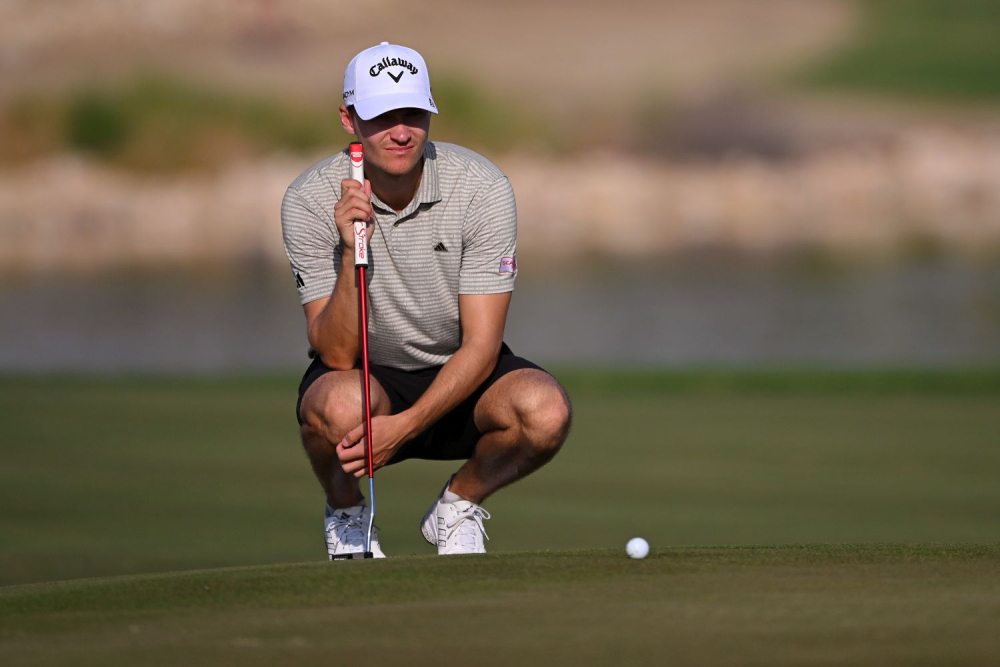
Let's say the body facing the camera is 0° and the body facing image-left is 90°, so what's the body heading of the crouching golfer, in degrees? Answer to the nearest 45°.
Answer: approximately 0°

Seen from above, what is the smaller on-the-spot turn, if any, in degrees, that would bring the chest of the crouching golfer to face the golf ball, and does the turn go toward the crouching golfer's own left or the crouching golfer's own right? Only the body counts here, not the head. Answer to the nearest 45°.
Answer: approximately 45° to the crouching golfer's own left
